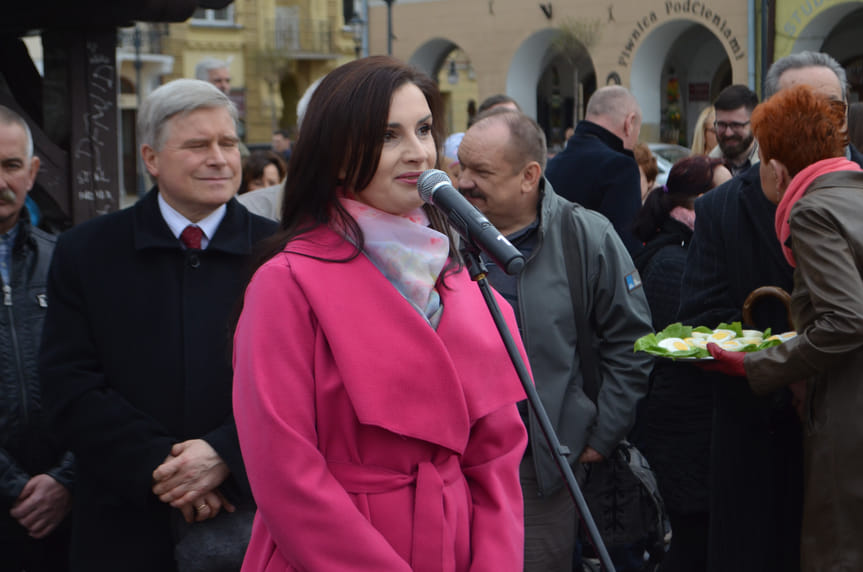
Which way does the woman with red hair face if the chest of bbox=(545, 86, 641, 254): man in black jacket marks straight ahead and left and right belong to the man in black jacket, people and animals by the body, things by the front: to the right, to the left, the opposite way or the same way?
to the left

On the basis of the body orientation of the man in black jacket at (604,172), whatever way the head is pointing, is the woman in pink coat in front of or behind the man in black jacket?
behind

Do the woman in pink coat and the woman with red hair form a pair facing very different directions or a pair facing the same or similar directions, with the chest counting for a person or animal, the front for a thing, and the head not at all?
very different directions

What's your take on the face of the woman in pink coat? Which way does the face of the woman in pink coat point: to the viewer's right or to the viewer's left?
to the viewer's right

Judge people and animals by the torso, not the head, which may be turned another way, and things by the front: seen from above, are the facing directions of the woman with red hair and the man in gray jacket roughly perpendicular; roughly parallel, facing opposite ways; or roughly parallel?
roughly perpendicular

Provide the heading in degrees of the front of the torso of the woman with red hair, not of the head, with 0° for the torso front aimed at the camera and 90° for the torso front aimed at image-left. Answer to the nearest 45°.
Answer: approximately 135°

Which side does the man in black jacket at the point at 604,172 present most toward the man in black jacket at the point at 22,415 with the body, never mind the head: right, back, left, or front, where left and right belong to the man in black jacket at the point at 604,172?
back

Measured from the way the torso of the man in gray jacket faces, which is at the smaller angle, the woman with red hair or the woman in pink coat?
the woman in pink coat

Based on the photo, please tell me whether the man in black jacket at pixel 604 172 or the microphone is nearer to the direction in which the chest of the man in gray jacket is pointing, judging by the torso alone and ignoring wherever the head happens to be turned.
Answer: the microphone

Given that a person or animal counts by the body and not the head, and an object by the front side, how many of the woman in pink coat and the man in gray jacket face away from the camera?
0

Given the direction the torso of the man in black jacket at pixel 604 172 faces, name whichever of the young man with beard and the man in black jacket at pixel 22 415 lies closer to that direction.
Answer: the young man with beard
